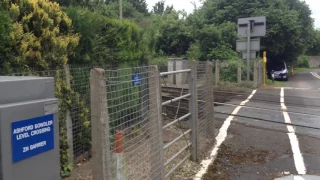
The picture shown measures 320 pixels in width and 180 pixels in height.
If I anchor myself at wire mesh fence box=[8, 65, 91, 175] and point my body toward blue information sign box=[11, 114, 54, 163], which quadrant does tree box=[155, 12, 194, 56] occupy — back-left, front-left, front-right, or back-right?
back-left

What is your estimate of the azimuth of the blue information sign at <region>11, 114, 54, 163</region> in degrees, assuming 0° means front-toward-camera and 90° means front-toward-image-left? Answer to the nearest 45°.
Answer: approximately 315°

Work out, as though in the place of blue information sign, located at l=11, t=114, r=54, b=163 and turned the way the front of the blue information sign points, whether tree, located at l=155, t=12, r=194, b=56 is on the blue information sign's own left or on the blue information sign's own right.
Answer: on the blue information sign's own left

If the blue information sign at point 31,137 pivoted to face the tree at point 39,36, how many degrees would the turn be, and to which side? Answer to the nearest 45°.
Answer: approximately 135° to its left

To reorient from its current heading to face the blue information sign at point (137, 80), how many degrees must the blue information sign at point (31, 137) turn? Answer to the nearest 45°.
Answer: approximately 90° to its left

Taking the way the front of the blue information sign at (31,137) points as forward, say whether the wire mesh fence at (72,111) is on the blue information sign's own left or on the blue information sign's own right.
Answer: on the blue information sign's own left

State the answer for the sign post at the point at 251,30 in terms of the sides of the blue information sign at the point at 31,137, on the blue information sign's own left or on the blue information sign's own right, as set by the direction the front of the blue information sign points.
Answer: on the blue information sign's own left

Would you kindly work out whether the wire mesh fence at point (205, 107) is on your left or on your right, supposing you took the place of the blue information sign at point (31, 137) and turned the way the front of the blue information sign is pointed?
on your left

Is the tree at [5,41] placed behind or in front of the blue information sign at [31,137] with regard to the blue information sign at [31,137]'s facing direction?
behind

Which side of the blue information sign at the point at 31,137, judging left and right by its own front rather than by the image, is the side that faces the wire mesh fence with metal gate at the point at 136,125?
left
